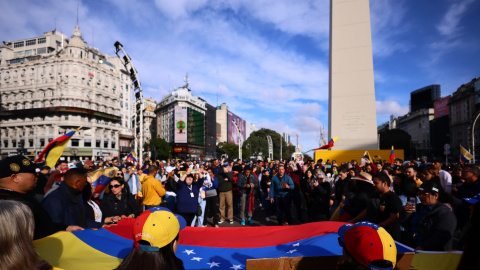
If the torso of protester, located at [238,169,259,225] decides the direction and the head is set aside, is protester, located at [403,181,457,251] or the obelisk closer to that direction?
the protester

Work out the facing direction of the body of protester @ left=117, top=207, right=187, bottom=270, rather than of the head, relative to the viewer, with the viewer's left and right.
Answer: facing away from the viewer and to the right of the viewer

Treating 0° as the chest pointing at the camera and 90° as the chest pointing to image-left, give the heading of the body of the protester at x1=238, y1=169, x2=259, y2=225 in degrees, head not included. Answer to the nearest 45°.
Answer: approximately 0°

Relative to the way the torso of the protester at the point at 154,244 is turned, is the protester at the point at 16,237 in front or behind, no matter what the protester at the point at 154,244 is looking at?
behind

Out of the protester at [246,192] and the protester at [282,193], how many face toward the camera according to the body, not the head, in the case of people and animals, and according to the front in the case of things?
2

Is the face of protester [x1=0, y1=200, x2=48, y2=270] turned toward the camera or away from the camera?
away from the camera

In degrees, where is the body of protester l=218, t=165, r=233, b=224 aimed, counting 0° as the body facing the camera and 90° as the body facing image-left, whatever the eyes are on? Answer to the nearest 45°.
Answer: approximately 0°
